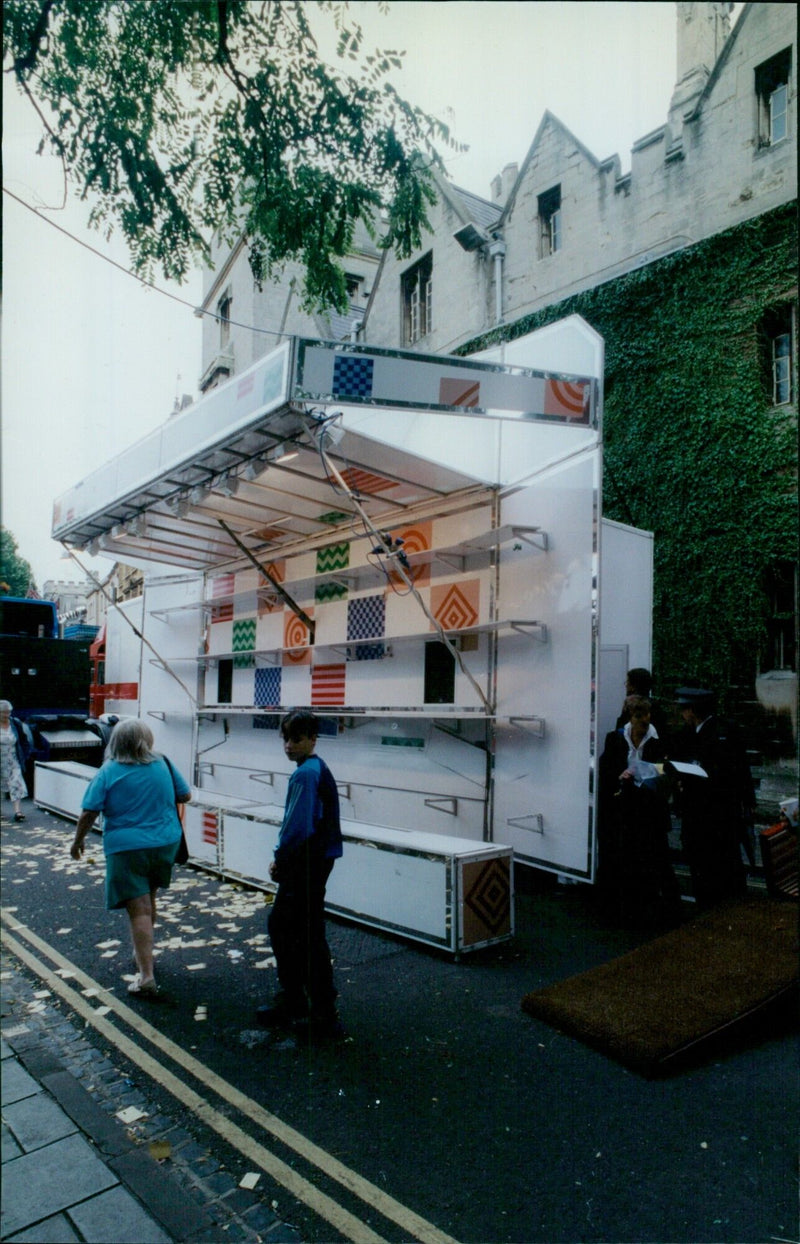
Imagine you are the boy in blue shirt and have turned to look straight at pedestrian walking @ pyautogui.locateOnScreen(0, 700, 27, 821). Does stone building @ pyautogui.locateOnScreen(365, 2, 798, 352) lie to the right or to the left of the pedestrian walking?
right

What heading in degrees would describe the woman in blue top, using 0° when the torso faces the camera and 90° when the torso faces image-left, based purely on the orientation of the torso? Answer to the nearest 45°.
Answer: approximately 180°

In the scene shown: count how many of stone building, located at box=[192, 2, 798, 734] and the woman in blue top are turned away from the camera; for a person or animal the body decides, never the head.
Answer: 1

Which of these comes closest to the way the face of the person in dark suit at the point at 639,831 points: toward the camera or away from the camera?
toward the camera

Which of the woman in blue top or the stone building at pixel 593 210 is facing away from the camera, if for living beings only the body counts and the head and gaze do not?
the woman in blue top

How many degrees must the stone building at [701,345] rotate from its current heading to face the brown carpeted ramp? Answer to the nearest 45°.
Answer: approximately 45° to its left

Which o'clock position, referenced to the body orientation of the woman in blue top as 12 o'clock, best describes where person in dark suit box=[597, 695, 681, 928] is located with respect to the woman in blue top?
The person in dark suit is roughly at 3 o'clock from the woman in blue top.

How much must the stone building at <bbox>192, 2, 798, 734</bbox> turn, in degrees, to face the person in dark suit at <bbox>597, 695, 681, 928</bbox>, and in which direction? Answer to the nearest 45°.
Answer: approximately 45° to its left

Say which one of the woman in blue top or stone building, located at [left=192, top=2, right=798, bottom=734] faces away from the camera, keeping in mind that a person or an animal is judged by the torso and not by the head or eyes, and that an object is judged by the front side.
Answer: the woman in blue top

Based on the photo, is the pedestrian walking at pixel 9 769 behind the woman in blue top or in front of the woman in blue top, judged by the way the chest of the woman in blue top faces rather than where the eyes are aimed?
in front

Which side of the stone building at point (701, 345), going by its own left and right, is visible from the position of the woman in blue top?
front

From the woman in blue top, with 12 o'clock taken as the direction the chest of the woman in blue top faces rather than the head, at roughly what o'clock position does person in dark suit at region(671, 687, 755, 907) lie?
The person in dark suit is roughly at 3 o'clock from the woman in blue top.

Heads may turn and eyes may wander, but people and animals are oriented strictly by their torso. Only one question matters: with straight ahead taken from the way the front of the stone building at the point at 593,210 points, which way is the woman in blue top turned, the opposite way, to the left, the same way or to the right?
to the right

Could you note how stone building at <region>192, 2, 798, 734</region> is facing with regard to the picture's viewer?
facing the viewer and to the left of the viewer

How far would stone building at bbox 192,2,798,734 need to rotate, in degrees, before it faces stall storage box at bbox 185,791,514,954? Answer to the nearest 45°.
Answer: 0° — it already faces it

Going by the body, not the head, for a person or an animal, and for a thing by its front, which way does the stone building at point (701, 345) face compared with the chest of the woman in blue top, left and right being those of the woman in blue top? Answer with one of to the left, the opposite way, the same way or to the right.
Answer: to the left
